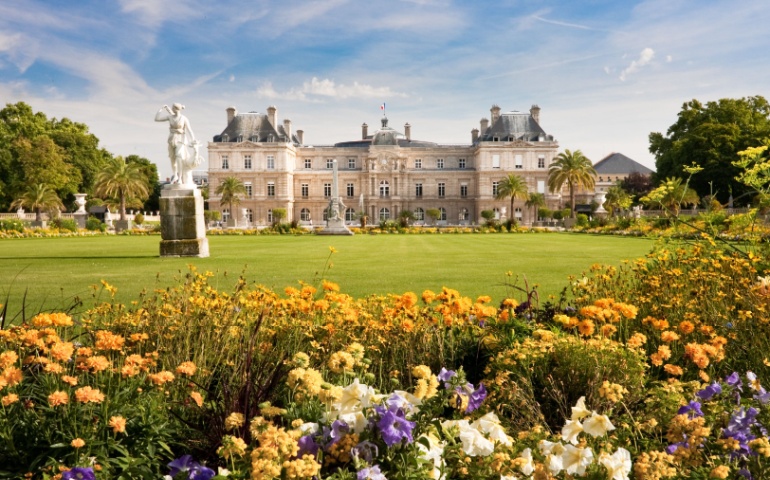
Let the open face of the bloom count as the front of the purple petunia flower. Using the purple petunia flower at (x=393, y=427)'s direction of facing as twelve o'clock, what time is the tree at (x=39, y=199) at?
The tree is roughly at 5 o'clock from the purple petunia flower.

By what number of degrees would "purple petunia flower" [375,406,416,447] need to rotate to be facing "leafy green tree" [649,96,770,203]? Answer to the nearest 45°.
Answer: approximately 135° to its left

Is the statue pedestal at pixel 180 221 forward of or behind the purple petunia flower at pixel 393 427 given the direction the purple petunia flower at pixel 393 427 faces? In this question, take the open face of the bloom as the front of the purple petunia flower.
behind

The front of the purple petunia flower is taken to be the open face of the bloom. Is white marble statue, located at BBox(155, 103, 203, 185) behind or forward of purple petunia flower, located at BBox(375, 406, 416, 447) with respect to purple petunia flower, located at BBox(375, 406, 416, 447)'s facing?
behind

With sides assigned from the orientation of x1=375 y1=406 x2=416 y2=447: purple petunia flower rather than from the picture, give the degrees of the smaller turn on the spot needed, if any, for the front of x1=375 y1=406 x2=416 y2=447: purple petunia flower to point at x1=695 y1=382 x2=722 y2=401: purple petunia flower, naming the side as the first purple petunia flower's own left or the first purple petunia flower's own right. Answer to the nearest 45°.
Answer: approximately 135° to the first purple petunia flower's own left

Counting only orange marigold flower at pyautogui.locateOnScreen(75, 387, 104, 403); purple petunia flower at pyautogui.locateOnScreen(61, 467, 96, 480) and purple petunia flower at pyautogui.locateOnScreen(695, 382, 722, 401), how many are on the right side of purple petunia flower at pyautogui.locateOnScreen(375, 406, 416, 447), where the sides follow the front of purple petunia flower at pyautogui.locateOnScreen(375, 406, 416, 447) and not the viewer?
2

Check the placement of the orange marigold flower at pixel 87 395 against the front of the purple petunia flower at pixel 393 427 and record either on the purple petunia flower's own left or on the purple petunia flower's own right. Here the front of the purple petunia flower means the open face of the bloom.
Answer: on the purple petunia flower's own right

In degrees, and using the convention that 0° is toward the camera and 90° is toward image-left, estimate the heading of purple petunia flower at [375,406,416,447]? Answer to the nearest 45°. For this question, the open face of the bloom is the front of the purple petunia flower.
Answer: approximately 0°

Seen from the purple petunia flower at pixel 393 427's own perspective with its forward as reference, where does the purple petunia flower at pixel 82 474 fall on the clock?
the purple petunia flower at pixel 82 474 is roughly at 3 o'clock from the purple petunia flower at pixel 393 427.
